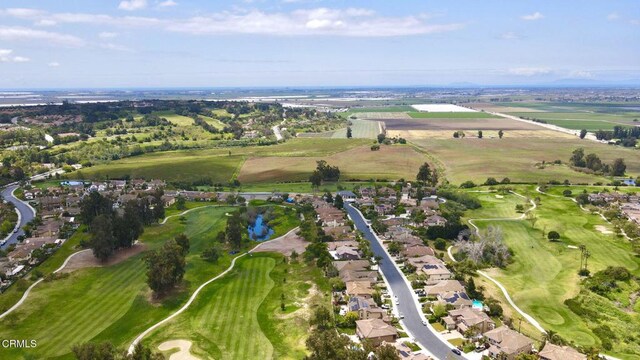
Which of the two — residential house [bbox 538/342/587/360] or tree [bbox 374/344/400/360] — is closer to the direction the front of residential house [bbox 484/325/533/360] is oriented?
the tree

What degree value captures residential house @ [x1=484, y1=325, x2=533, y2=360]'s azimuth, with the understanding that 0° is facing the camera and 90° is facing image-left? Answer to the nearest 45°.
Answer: approximately 45°

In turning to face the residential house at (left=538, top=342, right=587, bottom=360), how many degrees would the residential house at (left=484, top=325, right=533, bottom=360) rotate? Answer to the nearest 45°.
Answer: approximately 135° to its left

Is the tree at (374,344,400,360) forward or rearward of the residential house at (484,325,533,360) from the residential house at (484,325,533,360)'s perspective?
forward

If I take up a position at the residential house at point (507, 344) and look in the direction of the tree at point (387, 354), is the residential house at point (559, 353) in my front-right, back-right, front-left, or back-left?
back-left
